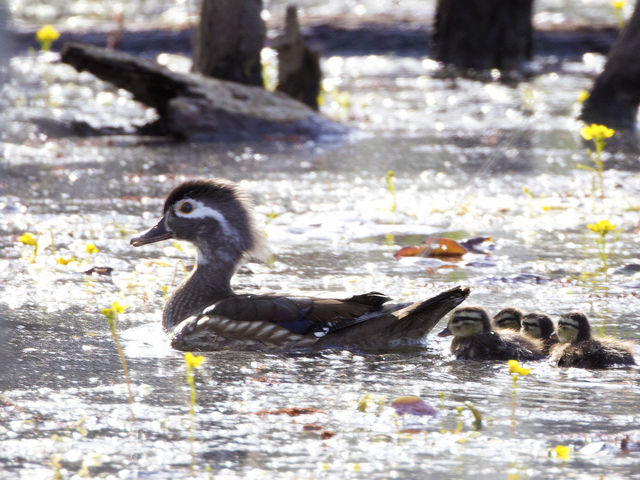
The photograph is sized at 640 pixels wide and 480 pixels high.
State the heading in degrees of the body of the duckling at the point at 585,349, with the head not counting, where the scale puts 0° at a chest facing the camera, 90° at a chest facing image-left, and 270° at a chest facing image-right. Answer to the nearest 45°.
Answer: approximately 90°

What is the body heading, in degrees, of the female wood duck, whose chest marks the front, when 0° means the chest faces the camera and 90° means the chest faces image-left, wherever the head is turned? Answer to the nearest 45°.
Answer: approximately 90°

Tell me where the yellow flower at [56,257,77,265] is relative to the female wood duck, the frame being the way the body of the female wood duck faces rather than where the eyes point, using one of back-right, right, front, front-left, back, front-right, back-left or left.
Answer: front-right

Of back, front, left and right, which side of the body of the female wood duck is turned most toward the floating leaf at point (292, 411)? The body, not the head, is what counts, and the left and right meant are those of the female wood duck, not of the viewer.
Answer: left

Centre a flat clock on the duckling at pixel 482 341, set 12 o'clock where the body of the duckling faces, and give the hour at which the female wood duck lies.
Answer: The female wood duck is roughly at 12 o'clock from the duckling.

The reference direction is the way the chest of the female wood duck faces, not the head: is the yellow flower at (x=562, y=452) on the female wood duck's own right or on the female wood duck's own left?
on the female wood duck's own left

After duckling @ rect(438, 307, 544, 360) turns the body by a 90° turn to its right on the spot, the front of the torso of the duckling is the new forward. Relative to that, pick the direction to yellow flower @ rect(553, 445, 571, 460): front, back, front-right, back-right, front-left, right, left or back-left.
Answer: back

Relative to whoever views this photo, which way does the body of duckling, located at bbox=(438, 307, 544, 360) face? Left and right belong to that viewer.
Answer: facing to the left of the viewer

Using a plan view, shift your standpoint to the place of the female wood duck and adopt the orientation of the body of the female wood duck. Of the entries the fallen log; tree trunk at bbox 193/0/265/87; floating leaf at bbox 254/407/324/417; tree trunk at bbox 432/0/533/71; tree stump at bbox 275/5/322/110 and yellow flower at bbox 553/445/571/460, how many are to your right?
4

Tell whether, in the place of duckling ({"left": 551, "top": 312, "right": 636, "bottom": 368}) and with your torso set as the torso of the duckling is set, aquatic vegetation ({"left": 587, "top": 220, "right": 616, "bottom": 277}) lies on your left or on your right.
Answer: on your right

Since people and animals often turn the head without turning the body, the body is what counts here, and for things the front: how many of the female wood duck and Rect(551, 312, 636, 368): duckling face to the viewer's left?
2
